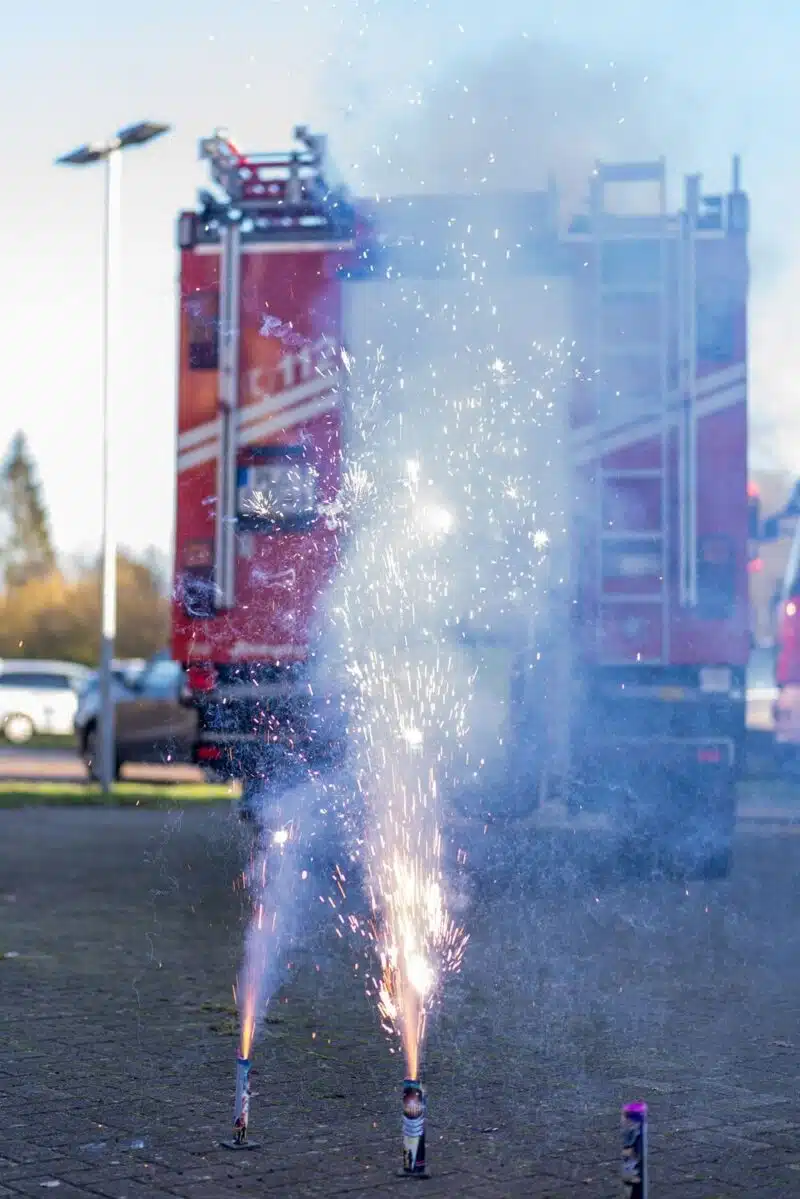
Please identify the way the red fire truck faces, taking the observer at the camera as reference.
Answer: facing away from the viewer

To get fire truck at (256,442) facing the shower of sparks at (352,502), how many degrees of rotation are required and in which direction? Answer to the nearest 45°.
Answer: approximately 135° to its right

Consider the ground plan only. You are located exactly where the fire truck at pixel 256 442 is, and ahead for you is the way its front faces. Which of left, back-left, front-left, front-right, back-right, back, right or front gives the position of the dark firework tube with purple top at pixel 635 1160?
back

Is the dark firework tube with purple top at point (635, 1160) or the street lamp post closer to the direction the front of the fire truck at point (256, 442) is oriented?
the street lamp post

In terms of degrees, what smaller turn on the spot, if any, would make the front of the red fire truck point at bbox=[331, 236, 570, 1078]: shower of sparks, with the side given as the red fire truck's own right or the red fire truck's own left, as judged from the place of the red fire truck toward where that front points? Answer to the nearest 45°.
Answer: approximately 135° to the red fire truck's own left

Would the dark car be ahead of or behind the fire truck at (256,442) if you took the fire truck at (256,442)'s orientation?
ahead

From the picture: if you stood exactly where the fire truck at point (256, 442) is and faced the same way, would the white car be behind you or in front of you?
in front

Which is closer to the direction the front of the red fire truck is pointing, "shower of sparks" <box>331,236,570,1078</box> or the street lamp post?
the street lamp post

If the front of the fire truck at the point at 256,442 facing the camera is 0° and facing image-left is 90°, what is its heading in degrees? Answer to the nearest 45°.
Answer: approximately 180°

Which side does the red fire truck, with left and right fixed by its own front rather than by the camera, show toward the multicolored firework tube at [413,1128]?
back

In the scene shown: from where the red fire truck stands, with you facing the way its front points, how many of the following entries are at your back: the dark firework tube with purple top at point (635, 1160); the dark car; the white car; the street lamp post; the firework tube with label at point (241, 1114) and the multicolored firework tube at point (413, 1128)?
3

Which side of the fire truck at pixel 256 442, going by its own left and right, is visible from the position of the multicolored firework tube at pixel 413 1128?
back
